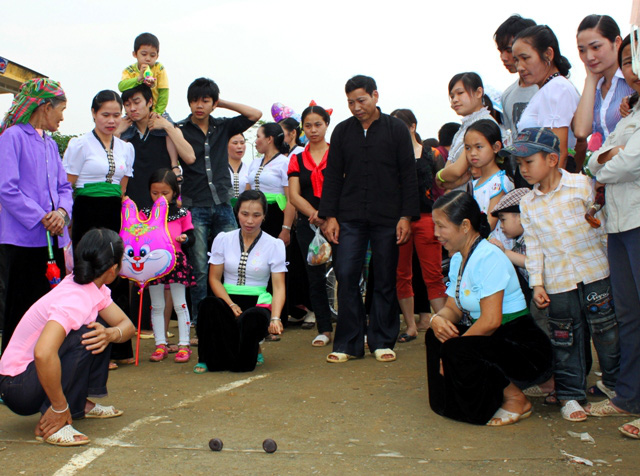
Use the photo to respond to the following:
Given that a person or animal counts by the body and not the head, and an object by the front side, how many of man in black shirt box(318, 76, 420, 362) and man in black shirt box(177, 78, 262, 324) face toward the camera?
2

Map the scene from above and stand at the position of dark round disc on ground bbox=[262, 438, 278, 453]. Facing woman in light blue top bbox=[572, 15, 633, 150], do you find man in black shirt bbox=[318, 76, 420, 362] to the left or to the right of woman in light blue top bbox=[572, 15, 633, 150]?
left

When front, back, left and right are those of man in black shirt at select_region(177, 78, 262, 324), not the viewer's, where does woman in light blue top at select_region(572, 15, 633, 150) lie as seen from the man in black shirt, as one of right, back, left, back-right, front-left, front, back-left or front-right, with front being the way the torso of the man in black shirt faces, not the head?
front-left

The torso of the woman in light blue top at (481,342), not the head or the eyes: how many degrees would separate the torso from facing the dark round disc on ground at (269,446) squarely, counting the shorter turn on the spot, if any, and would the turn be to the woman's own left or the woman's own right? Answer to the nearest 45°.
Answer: approximately 45° to the woman's own left

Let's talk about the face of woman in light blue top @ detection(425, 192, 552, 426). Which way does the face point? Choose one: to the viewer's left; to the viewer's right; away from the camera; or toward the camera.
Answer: to the viewer's left

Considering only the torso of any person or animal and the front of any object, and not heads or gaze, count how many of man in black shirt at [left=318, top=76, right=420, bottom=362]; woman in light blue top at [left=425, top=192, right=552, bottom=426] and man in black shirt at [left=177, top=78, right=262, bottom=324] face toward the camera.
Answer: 2

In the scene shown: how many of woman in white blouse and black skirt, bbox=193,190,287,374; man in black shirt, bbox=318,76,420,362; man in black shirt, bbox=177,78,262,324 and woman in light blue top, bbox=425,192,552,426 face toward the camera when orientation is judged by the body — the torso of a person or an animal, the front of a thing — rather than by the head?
3

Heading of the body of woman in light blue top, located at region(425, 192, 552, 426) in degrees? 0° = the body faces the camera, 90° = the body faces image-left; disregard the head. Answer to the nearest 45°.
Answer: approximately 90°

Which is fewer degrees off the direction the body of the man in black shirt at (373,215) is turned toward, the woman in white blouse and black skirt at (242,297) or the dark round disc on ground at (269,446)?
the dark round disc on ground
